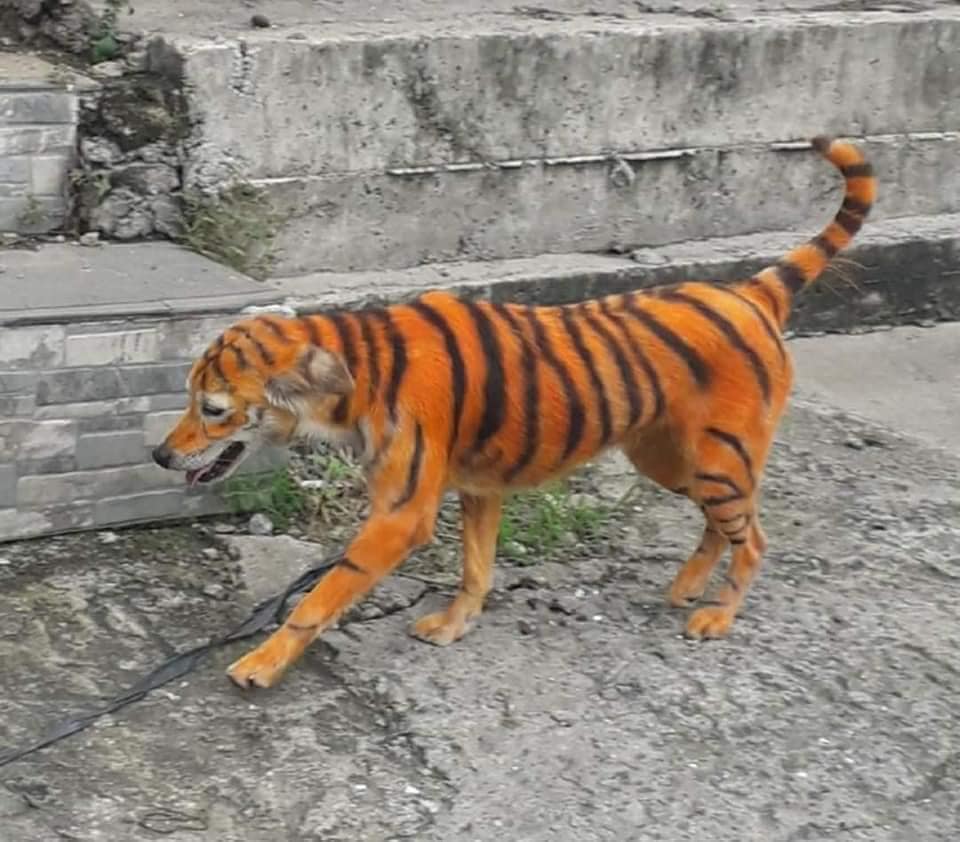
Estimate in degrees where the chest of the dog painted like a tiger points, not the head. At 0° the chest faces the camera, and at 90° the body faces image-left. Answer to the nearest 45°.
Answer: approximately 90°

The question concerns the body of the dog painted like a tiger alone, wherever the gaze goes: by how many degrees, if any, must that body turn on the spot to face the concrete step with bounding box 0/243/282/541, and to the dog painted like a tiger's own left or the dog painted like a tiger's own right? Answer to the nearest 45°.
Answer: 0° — it already faces it
